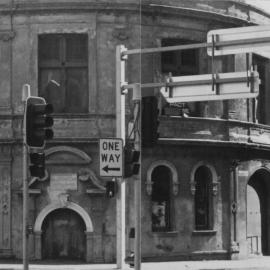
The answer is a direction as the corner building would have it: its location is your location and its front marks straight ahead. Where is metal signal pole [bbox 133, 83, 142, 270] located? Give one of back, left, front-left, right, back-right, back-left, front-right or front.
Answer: front

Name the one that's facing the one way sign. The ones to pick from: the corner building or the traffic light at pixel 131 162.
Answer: the corner building

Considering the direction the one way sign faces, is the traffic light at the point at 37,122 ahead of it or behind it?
ahead

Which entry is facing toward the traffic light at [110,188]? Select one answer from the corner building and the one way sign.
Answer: the corner building

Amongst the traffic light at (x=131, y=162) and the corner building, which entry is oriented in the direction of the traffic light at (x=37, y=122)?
the corner building

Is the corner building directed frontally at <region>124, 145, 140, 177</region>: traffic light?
yes

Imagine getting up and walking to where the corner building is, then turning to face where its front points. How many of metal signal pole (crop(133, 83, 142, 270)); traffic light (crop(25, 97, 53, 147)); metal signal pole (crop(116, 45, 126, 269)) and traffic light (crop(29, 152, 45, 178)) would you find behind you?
0

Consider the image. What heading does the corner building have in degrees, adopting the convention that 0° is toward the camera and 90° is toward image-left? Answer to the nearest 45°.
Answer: approximately 0°

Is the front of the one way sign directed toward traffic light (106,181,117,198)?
no

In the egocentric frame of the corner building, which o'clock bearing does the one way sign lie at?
The one way sign is roughly at 12 o'clock from the corner building.

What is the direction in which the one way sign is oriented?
toward the camera
